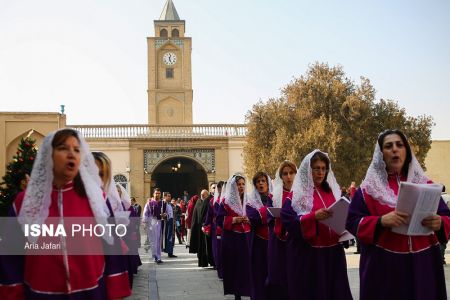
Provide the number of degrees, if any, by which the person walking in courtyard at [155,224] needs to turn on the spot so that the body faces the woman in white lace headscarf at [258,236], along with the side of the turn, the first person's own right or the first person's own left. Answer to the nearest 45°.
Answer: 0° — they already face them

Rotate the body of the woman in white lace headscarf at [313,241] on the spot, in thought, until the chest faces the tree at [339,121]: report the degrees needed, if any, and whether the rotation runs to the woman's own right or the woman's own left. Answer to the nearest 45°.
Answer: approximately 135° to the woman's own left

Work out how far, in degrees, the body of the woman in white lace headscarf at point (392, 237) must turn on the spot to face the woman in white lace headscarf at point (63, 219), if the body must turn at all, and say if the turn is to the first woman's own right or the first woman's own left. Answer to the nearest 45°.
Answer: approximately 45° to the first woman's own right

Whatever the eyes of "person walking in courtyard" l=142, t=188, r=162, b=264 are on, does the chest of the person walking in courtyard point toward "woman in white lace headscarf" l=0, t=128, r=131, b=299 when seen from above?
yes

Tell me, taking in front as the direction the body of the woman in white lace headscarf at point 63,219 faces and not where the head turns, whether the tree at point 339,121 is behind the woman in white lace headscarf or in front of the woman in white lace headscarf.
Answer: behind

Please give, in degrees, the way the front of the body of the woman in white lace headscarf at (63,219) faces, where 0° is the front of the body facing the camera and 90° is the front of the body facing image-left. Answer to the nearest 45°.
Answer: approximately 0°

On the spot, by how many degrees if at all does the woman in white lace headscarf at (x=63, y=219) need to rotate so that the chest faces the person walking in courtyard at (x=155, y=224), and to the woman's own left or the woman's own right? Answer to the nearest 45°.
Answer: approximately 180°

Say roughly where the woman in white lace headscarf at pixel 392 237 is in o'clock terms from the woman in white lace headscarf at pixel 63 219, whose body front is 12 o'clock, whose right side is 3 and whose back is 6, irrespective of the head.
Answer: the woman in white lace headscarf at pixel 392 237 is roughly at 9 o'clock from the woman in white lace headscarf at pixel 63 219.

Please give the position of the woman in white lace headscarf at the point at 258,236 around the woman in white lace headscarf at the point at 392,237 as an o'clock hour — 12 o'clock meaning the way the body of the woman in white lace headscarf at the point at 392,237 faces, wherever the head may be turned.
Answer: the woman in white lace headscarf at the point at 258,236 is roughly at 5 o'clock from the woman in white lace headscarf at the point at 392,237.
